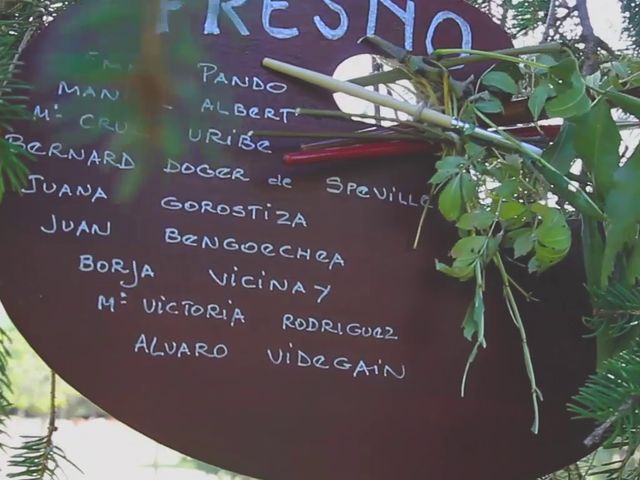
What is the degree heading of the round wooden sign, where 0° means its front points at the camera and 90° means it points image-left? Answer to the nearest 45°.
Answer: approximately 0°
